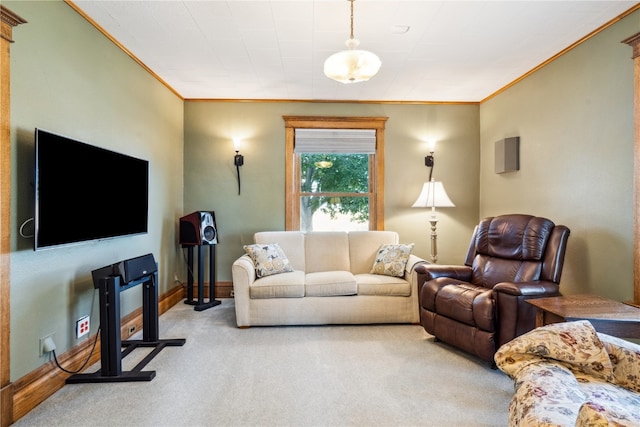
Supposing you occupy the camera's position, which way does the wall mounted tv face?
facing the viewer and to the right of the viewer

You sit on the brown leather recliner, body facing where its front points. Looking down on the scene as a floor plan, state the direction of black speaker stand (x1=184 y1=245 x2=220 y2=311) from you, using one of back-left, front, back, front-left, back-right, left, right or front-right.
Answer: front-right

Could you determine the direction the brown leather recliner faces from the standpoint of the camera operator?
facing the viewer and to the left of the viewer

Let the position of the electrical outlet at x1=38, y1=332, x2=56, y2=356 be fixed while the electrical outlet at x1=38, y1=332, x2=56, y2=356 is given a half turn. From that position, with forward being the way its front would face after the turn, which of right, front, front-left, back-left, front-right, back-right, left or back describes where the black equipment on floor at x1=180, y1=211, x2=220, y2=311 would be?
right

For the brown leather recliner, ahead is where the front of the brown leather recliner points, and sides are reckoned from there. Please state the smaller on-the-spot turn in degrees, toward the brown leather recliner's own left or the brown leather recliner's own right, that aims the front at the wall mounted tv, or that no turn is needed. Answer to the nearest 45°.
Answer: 0° — it already faces it

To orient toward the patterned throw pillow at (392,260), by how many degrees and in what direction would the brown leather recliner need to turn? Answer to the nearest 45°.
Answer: approximately 90° to its right

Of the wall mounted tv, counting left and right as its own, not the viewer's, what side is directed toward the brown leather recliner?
front

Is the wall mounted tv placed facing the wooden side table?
yes

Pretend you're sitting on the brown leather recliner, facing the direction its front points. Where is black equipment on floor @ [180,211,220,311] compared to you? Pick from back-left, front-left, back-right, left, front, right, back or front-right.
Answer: front-right

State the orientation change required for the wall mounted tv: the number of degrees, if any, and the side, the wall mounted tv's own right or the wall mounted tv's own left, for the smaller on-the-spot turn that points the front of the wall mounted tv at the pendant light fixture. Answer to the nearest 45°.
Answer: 0° — it already faces it

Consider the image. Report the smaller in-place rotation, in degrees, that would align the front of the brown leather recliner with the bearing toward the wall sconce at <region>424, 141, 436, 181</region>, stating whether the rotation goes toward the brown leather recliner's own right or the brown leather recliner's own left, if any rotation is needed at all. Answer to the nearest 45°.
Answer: approximately 90° to the brown leather recliner's own right

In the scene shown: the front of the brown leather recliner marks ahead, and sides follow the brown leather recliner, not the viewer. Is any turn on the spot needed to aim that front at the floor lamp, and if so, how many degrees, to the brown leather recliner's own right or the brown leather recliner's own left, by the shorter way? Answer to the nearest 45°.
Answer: approximately 90° to the brown leather recliner's own right

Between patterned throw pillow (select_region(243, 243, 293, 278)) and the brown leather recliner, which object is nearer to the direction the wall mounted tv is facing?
the brown leather recliner

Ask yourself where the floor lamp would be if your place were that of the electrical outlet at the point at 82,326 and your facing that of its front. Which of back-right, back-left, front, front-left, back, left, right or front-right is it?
front-left

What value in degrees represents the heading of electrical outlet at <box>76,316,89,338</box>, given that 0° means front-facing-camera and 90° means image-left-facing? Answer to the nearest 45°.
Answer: approximately 315°

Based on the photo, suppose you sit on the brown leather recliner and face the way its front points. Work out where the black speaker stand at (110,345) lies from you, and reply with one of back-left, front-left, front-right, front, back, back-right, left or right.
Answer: front

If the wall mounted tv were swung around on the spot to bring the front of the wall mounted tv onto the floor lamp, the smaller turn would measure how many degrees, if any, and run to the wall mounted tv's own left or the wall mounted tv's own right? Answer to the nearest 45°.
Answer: approximately 45° to the wall mounted tv's own left

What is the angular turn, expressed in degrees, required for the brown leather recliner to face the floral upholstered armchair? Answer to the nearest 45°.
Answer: approximately 45° to its left
